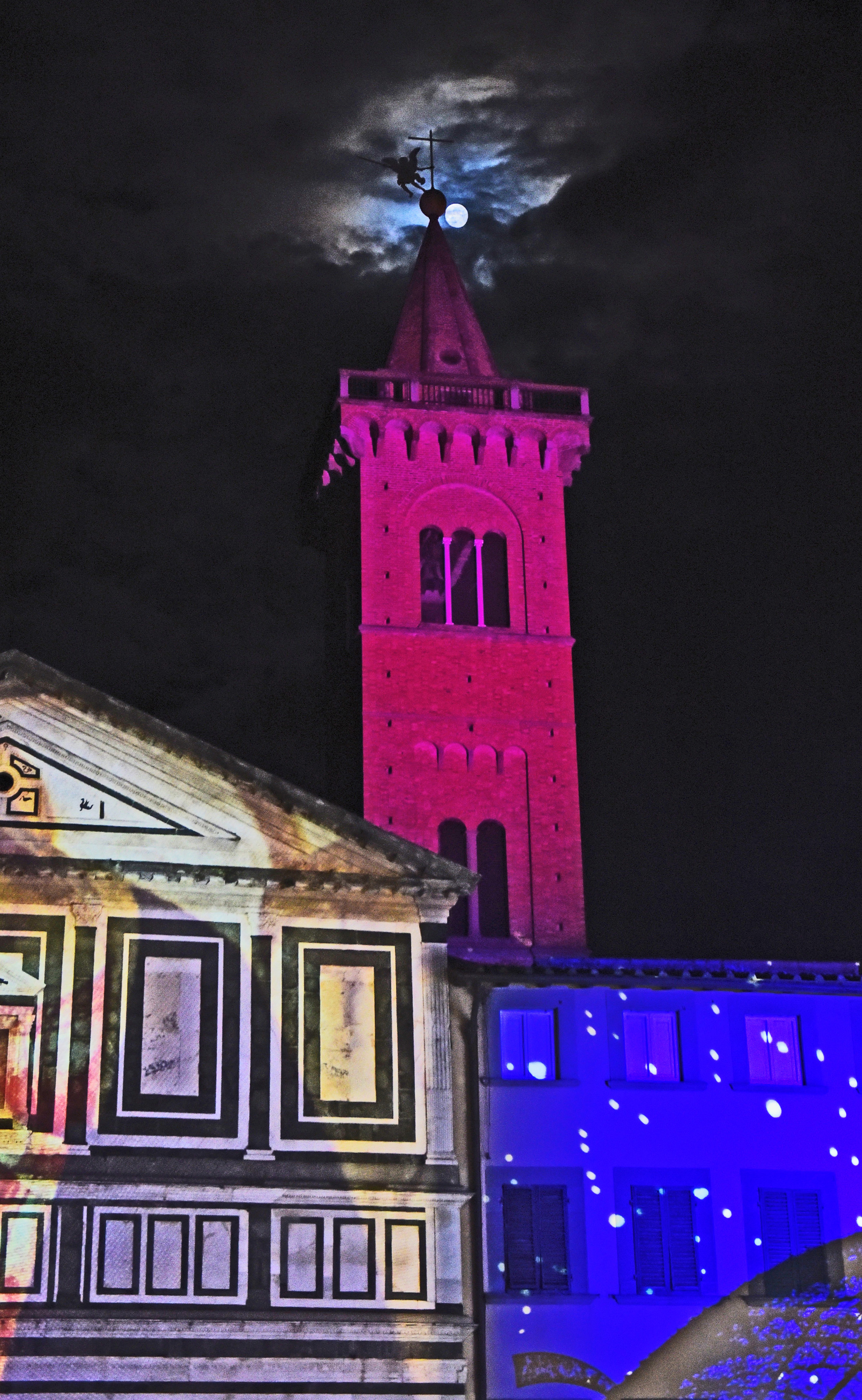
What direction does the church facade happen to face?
toward the camera

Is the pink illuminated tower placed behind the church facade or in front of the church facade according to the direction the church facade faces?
behind

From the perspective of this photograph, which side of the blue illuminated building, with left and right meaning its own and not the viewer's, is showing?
front

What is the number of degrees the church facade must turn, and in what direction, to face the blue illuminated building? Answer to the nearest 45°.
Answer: approximately 90° to its left

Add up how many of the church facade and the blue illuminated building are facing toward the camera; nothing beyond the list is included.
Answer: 2

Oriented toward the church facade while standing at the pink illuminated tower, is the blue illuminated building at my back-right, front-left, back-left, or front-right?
front-left

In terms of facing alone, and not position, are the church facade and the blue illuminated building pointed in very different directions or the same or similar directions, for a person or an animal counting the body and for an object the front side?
same or similar directions

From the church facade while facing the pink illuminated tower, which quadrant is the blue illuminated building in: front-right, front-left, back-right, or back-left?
front-right

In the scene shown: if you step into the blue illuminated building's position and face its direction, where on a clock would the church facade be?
The church facade is roughly at 2 o'clock from the blue illuminated building.
